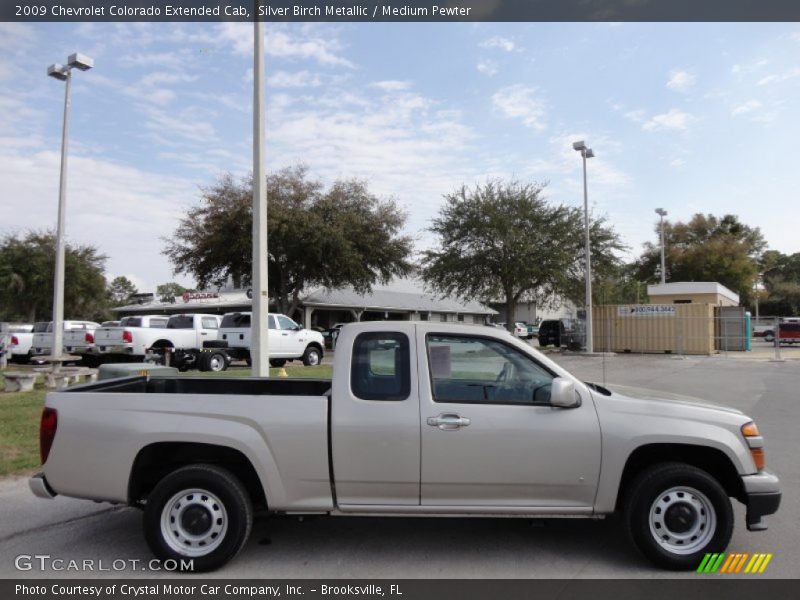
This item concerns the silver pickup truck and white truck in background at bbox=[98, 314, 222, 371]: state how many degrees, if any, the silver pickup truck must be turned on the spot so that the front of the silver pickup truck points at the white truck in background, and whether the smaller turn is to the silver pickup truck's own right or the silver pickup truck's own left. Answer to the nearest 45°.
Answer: approximately 135° to the silver pickup truck's own left

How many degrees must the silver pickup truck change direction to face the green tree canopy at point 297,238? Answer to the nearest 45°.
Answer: approximately 90° to its left

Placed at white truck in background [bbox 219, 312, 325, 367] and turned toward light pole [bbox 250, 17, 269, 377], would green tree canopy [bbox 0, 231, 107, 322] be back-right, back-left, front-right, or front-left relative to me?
back-right

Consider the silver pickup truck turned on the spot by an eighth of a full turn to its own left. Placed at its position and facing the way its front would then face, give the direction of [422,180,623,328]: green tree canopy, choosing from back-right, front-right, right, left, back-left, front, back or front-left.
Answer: front-left

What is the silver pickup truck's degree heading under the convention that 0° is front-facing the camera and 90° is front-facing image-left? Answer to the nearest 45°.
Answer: approximately 270°

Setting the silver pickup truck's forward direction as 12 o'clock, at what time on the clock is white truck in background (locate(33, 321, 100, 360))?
The white truck in background is roughly at 8 o'clock from the silver pickup truck.

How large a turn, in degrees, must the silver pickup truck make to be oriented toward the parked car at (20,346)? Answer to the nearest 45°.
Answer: approximately 135° to its left

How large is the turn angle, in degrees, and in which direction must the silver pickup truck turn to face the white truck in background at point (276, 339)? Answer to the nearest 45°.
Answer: approximately 90° to its left
